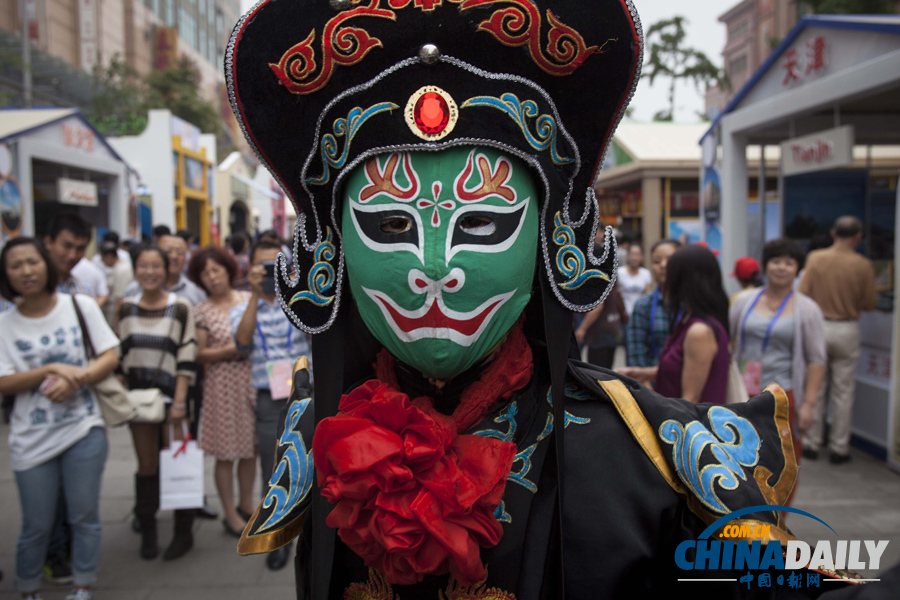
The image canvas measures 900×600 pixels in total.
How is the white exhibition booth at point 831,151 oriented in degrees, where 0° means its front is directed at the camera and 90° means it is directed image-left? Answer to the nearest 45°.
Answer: approximately 45°

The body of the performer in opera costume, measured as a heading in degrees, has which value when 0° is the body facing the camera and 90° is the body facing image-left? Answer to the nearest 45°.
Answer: approximately 0°

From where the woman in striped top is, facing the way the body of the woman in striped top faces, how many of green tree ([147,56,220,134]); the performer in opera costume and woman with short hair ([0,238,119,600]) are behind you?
1

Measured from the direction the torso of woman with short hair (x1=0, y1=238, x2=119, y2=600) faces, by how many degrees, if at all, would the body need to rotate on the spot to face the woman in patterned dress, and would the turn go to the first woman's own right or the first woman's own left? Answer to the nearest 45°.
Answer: approximately 135° to the first woman's own left

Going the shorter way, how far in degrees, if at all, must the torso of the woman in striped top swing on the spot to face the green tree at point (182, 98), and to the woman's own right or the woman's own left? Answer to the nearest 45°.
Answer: approximately 180°

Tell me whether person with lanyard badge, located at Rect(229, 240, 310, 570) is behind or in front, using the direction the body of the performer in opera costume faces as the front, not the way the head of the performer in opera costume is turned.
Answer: behind

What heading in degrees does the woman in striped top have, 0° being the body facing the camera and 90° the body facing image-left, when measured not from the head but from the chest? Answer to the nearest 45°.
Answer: approximately 0°

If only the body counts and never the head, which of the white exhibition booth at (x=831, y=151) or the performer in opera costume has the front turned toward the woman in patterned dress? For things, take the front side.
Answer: the white exhibition booth
